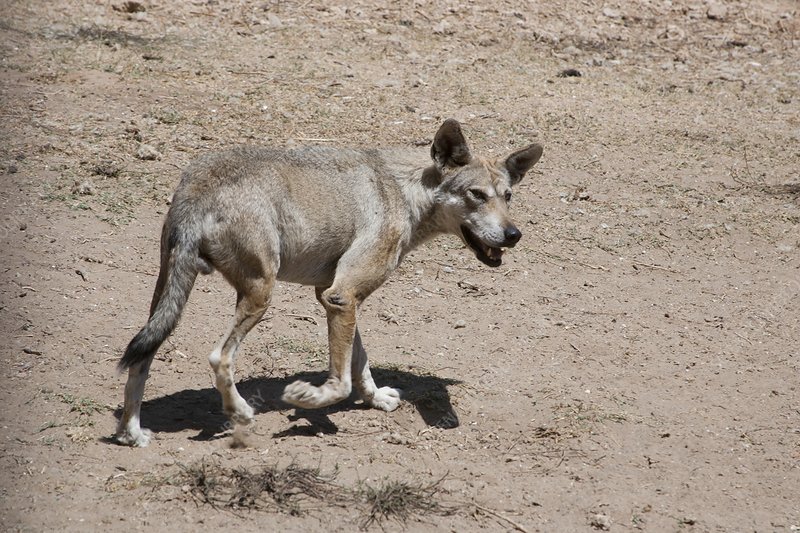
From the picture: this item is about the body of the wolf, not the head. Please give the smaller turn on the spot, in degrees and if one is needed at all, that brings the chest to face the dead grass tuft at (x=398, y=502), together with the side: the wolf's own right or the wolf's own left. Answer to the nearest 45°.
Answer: approximately 45° to the wolf's own right

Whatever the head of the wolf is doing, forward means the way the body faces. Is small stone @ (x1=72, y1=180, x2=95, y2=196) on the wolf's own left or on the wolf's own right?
on the wolf's own left

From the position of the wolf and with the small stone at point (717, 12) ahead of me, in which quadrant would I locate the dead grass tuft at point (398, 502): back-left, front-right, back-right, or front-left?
back-right

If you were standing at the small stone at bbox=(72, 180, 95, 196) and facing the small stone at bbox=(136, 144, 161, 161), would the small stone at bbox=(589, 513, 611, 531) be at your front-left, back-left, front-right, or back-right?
back-right

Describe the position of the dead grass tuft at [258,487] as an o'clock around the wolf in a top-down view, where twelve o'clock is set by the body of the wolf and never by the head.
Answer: The dead grass tuft is roughly at 3 o'clock from the wolf.

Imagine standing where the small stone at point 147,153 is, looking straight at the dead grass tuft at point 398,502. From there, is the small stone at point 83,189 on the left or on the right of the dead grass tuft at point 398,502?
right

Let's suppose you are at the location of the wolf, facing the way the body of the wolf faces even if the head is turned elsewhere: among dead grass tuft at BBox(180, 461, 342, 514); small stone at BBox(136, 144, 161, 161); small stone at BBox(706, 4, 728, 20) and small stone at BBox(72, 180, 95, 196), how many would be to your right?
1

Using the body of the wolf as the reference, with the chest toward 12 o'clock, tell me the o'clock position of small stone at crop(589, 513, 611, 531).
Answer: The small stone is roughly at 1 o'clock from the wolf.

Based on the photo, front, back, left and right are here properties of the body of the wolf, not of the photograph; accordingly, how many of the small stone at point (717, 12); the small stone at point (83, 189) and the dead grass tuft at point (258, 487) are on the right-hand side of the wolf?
1

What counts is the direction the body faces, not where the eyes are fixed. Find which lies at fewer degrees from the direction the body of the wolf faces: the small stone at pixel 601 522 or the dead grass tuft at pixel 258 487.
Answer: the small stone

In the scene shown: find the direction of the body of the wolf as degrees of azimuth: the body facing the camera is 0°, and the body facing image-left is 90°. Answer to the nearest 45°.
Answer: approximately 270°

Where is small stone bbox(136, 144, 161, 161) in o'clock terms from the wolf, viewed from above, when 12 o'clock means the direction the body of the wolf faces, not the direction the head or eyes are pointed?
The small stone is roughly at 8 o'clock from the wolf.
